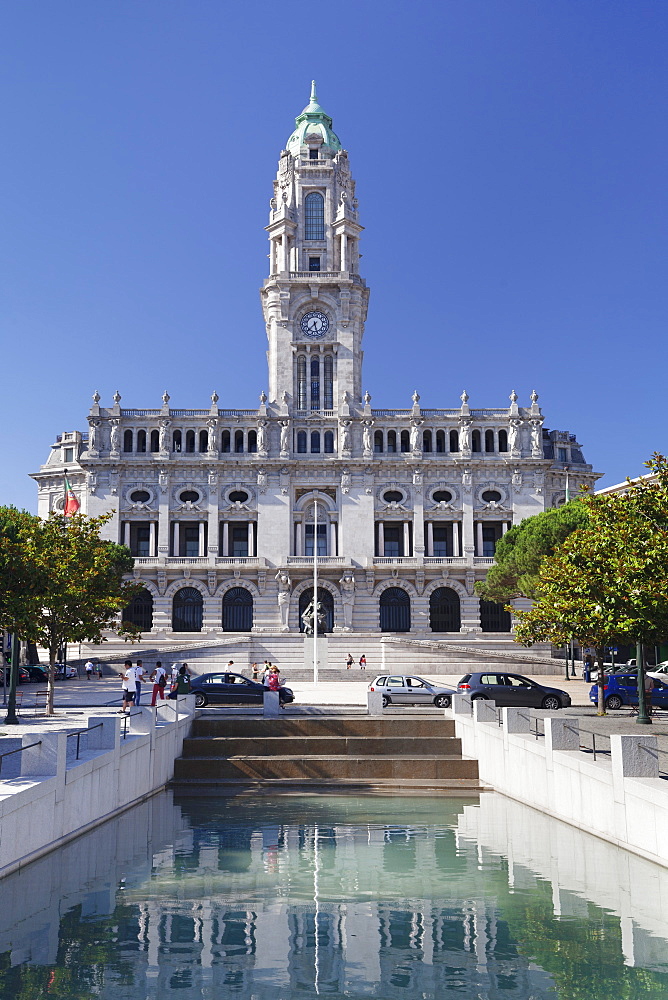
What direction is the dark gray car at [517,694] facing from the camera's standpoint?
to the viewer's right

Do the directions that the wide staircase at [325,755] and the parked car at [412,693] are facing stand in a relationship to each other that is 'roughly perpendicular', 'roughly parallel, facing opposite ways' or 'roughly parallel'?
roughly perpendicular

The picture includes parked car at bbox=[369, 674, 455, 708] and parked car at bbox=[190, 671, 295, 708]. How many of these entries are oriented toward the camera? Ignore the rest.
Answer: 0

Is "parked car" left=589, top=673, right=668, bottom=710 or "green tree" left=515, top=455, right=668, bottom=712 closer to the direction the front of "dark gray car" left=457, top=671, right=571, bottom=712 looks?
the parked car

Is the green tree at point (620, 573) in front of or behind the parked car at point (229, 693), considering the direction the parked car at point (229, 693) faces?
in front

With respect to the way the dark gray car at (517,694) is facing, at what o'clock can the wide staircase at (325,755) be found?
The wide staircase is roughly at 4 o'clock from the dark gray car.

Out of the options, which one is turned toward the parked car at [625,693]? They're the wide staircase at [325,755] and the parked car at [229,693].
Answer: the parked car at [229,693]

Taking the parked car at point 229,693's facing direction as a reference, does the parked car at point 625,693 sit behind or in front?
in front

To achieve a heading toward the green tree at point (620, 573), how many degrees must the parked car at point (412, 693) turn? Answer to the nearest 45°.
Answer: approximately 45° to its right

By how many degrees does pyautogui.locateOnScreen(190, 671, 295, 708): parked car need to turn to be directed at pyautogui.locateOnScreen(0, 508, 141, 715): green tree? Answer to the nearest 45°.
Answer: approximately 180°

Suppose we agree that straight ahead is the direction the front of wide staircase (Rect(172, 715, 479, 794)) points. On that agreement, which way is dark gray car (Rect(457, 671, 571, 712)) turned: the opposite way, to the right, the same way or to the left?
to the left

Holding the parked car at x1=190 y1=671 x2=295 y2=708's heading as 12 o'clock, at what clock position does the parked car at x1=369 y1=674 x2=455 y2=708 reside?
the parked car at x1=369 y1=674 x2=455 y2=708 is roughly at 12 o'clock from the parked car at x1=190 y1=671 x2=295 y2=708.

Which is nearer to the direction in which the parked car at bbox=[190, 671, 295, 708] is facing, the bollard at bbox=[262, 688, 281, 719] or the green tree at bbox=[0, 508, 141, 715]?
the bollard

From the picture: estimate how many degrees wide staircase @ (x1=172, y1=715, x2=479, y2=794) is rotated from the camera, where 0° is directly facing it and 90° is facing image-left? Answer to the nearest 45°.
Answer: approximately 0°
